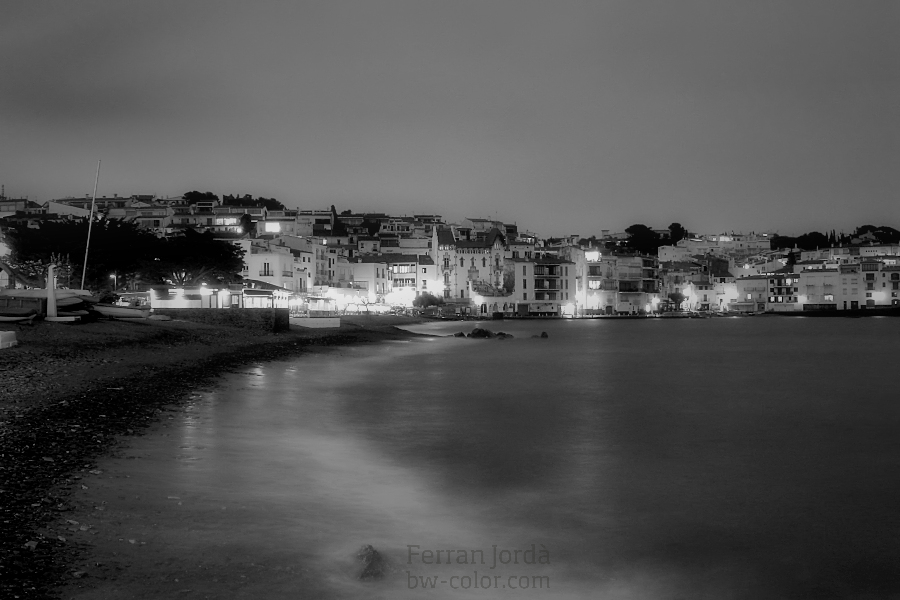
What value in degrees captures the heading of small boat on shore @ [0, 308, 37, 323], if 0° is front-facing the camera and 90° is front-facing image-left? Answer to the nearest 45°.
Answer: approximately 270°

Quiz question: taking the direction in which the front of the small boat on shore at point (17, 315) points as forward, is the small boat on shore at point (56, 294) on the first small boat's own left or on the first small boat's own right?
on the first small boat's own left

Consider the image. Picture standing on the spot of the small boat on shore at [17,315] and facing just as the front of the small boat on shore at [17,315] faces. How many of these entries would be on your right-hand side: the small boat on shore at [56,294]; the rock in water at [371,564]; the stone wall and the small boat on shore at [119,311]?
1

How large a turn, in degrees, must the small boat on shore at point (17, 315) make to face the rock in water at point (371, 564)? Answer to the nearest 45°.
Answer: approximately 90° to its right

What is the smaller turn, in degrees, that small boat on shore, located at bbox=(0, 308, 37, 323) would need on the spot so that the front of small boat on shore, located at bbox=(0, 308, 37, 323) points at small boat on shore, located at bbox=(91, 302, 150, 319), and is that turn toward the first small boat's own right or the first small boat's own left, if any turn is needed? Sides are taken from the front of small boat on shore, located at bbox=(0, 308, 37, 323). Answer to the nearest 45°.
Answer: approximately 45° to the first small boat's own left

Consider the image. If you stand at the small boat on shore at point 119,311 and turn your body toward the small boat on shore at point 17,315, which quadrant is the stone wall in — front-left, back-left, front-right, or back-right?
back-left

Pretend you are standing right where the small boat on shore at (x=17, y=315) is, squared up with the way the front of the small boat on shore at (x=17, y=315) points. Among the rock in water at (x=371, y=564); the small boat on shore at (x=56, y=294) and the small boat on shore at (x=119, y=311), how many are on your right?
1

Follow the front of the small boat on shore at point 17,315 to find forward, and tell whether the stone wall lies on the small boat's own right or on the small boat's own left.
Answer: on the small boat's own left
